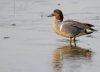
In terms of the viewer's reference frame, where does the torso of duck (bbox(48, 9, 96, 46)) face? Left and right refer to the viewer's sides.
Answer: facing to the left of the viewer
